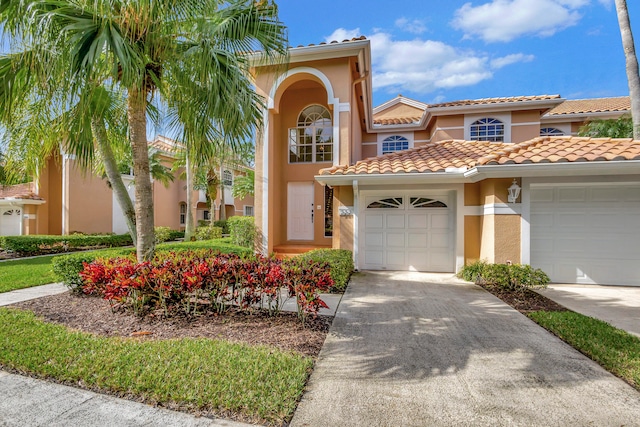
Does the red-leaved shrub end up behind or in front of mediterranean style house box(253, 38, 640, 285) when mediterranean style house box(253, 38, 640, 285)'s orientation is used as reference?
in front

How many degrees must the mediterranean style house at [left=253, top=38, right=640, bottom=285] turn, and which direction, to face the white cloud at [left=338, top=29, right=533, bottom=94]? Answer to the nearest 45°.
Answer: approximately 180°

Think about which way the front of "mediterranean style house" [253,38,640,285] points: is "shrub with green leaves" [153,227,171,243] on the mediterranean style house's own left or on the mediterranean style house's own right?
on the mediterranean style house's own right

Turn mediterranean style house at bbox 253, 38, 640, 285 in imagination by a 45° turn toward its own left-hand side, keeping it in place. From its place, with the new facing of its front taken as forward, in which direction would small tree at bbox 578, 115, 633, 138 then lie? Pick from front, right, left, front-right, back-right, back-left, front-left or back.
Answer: left

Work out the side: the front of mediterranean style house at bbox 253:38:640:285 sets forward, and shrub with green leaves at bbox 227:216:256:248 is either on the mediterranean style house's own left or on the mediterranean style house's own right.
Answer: on the mediterranean style house's own right

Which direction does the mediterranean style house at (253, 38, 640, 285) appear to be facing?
toward the camera

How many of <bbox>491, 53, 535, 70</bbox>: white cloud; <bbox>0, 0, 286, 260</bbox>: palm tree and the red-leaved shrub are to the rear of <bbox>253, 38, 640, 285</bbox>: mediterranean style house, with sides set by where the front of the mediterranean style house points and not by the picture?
1

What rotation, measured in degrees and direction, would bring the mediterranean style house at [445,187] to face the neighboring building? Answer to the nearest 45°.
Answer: approximately 90° to its right
